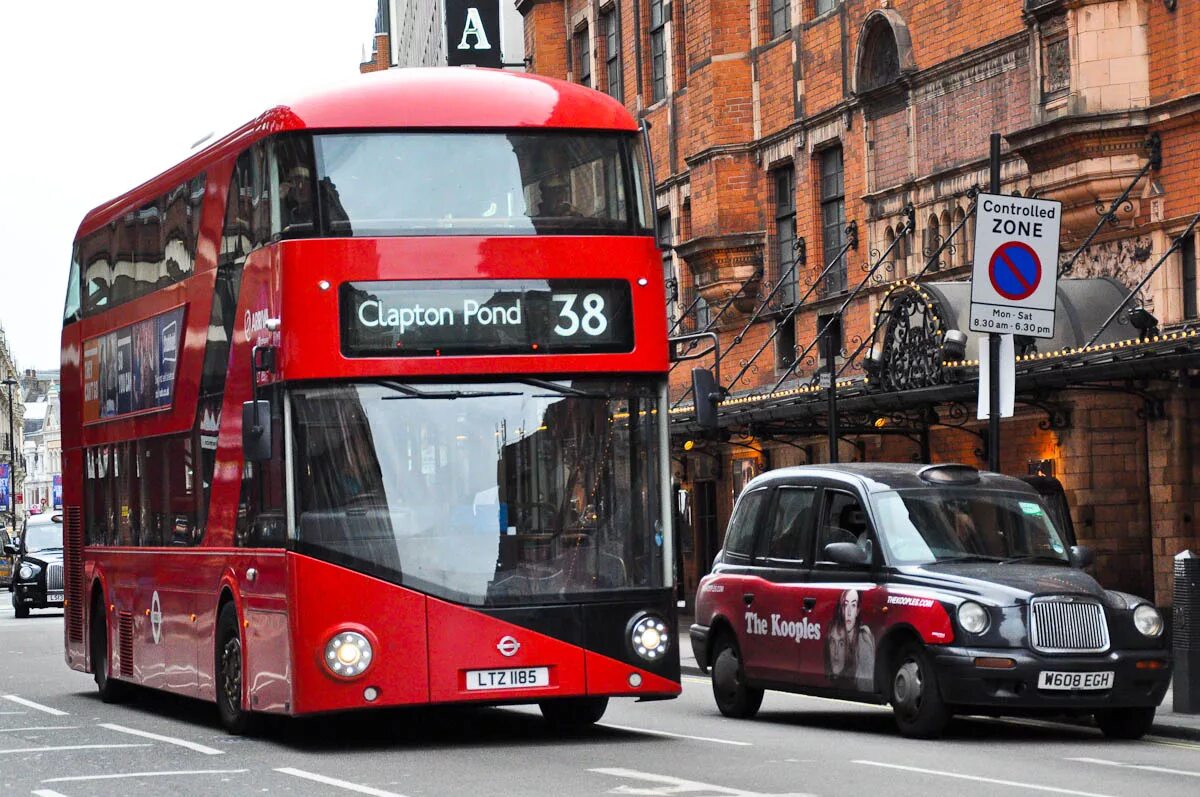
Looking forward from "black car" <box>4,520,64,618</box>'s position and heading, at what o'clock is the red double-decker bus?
The red double-decker bus is roughly at 12 o'clock from the black car.

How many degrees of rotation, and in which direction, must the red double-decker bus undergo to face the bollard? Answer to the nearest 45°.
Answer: approximately 90° to its left

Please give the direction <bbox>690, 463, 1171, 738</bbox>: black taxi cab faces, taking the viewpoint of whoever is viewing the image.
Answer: facing the viewer and to the right of the viewer

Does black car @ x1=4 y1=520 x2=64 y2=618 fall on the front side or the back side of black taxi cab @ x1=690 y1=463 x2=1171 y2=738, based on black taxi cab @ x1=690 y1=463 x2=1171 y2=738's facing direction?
on the back side

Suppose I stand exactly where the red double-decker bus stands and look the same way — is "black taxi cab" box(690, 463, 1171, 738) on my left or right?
on my left

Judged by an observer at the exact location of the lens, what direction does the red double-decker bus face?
facing the viewer

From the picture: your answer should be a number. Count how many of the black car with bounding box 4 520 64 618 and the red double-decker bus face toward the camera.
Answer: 2

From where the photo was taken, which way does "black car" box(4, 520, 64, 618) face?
toward the camera

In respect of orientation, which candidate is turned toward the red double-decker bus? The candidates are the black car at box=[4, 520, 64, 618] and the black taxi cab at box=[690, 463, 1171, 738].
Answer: the black car

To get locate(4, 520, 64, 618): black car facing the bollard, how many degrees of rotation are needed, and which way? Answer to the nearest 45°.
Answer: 0° — it already faces it

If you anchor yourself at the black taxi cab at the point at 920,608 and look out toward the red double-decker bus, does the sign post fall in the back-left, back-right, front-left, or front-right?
back-right

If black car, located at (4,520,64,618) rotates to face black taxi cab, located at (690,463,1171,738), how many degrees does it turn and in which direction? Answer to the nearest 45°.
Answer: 0° — it already faces it
